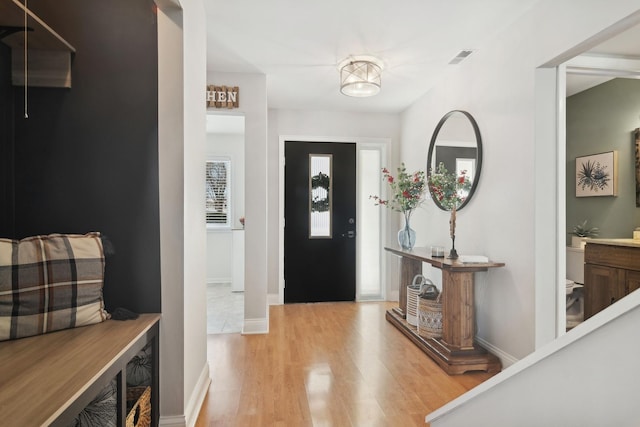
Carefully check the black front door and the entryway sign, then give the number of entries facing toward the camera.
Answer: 2

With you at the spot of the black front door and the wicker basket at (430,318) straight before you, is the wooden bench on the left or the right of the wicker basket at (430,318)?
right

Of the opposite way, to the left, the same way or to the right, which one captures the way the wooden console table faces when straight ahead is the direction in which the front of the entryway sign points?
to the right

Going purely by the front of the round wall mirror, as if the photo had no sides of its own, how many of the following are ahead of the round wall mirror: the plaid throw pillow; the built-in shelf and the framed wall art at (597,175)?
2

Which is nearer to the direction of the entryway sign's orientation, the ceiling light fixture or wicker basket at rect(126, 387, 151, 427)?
the wicker basket

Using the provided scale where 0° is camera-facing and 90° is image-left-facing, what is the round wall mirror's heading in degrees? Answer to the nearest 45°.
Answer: approximately 45°

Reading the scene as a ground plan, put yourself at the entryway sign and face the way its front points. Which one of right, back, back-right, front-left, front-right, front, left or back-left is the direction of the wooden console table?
front-left

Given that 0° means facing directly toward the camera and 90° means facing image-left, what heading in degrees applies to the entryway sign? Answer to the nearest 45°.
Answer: approximately 0°

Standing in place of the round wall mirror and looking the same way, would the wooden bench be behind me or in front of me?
in front

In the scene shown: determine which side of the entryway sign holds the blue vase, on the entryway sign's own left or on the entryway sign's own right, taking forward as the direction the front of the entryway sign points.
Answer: on the entryway sign's own left

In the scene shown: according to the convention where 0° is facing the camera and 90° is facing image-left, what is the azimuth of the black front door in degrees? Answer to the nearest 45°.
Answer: approximately 0°
